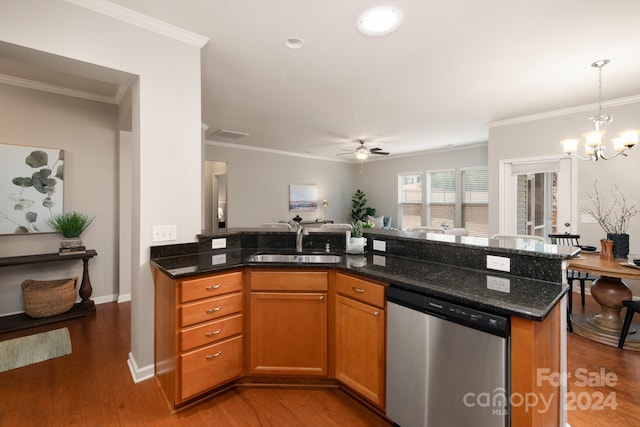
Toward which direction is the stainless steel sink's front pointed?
toward the camera

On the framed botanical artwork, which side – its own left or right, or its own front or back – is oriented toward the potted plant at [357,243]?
front

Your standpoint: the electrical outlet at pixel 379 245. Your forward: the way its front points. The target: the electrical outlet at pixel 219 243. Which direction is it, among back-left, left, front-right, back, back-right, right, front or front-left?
front-right

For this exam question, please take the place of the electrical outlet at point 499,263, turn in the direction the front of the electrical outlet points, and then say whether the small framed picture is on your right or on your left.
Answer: on your right

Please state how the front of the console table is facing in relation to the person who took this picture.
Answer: facing the viewer and to the right of the viewer

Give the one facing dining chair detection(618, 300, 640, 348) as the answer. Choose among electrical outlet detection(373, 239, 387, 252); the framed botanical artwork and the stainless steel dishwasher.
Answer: the framed botanical artwork

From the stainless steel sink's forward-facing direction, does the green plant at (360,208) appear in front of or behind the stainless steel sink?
behind

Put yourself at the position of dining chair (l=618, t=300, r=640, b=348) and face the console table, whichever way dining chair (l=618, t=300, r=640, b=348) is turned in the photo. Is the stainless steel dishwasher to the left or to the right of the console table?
left

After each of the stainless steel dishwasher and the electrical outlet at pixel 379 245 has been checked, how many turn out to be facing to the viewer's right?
0

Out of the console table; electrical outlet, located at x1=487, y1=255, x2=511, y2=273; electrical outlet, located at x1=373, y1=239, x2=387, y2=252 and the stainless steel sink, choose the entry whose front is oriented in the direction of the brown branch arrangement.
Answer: the console table

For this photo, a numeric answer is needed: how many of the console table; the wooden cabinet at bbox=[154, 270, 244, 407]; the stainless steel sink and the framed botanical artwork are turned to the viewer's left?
0

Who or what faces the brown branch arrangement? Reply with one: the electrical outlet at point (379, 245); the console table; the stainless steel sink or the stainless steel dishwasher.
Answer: the console table

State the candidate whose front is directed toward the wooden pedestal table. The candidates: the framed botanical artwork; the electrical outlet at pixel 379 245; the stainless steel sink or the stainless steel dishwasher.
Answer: the framed botanical artwork

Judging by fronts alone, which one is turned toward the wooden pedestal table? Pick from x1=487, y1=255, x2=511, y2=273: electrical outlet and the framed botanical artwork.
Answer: the framed botanical artwork

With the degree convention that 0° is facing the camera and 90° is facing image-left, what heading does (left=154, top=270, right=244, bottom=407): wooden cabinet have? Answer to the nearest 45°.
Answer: approximately 315°

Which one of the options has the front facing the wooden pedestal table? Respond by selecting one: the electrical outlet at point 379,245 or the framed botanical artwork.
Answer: the framed botanical artwork

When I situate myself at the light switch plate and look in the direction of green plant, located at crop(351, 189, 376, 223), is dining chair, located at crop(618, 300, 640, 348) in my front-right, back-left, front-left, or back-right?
front-right

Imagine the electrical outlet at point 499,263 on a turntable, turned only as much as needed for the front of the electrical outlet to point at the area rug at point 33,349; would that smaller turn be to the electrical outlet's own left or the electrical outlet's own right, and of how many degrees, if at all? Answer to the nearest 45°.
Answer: approximately 45° to the electrical outlet's own right
